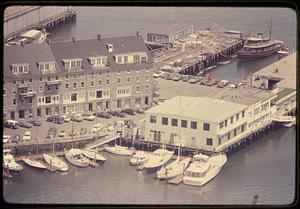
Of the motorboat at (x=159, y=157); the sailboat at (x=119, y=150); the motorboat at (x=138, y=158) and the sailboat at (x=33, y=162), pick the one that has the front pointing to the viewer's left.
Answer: the sailboat at (x=119, y=150)

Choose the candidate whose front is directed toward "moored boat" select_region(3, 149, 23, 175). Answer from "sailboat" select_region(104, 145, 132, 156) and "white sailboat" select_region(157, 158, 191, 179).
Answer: "sailboat" select_region(104, 145, 132, 156)

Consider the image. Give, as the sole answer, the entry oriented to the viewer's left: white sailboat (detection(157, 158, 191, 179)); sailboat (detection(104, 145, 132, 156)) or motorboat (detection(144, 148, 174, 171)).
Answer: sailboat (detection(104, 145, 132, 156))

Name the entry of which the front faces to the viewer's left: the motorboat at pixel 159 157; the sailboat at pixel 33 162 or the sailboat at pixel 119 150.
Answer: the sailboat at pixel 119 150
